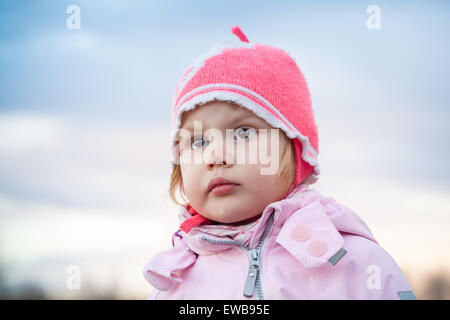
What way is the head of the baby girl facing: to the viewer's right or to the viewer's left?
to the viewer's left

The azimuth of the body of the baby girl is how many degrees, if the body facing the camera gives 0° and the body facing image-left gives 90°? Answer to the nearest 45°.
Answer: approximately 45°
